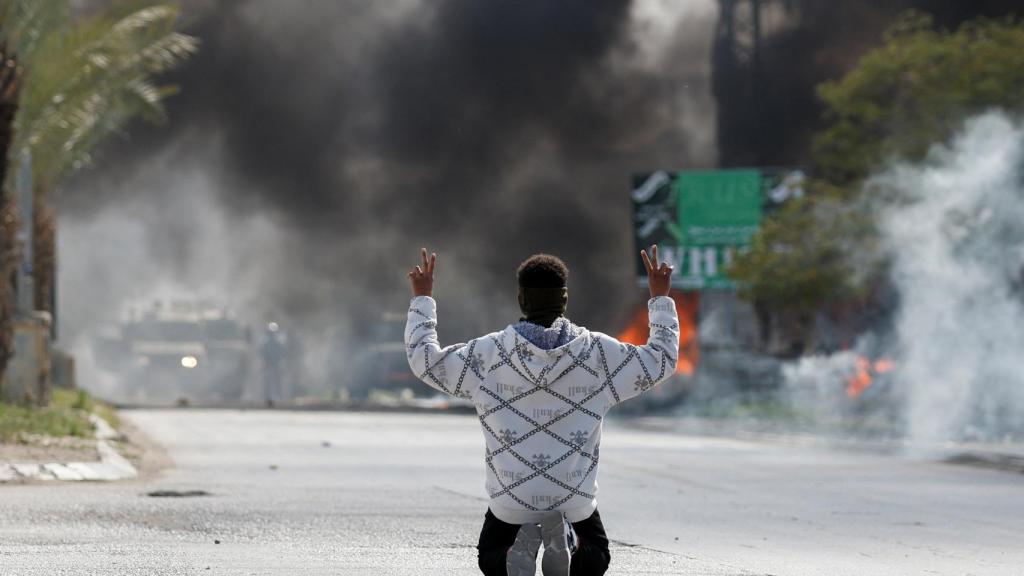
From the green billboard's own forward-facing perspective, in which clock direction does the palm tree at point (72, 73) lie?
The palm tree is roughly at 1 o'clock from the green billboard.

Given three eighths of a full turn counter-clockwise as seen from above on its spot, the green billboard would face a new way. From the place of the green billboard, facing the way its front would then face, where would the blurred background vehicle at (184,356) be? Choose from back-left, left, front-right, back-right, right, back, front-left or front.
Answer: back-left

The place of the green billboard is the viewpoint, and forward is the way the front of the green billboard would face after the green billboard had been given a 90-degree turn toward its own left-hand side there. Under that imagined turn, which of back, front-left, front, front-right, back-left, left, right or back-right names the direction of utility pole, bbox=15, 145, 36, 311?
back-right

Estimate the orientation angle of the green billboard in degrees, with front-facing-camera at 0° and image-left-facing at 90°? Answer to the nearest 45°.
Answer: approximately 0°

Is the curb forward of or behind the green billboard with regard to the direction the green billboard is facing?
forward
